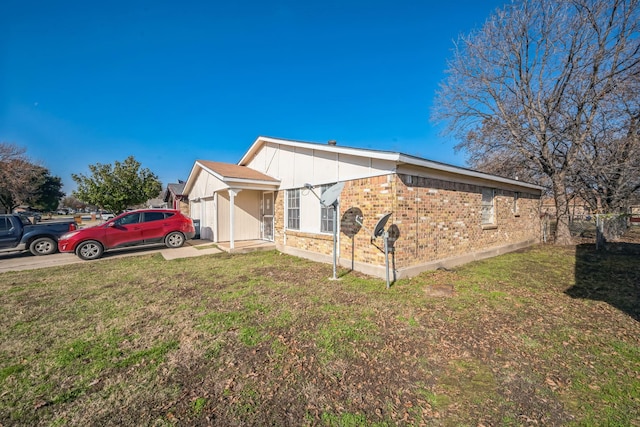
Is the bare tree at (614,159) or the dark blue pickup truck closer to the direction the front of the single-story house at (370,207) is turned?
the dark blue pickup truck

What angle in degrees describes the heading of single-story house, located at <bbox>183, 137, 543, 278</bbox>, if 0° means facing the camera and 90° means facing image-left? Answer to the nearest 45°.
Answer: approximately 45°

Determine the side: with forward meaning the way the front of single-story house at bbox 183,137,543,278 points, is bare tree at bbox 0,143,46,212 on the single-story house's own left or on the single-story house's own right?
on the single-story house's own right

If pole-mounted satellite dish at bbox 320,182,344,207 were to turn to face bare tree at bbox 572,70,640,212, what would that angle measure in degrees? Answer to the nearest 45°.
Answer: approximately 180°

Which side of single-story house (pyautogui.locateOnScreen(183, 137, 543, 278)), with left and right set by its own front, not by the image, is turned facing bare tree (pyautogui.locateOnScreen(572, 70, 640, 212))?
back

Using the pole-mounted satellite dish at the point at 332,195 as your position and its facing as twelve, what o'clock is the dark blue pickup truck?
The dark blue pickup truck is roughly at 2 o'clock from the pole-mounted satellite dish.

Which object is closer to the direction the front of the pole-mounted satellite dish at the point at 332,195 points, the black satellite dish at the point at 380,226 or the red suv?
the red suv

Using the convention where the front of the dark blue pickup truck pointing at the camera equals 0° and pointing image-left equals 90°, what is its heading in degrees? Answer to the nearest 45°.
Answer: approximately 90°
